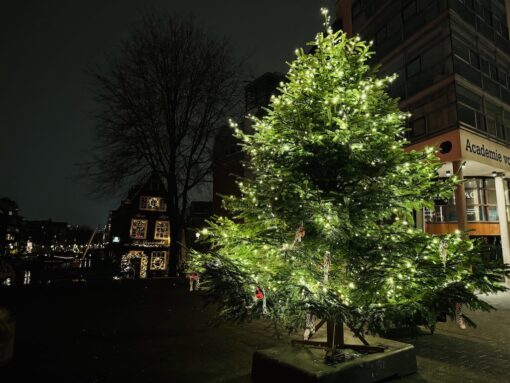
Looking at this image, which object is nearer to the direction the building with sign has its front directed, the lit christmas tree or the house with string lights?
the lit christmas tree

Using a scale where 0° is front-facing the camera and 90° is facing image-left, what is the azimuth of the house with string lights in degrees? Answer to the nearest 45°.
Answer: approximately 0°

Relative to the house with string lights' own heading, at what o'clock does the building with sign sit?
The building with sign is roughly at 11 o'clock from the house with string lights.

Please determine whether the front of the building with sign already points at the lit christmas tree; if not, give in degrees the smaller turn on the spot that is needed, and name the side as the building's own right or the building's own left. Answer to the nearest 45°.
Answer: approximately 45° to the building's own right

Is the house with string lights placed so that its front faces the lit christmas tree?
yes
